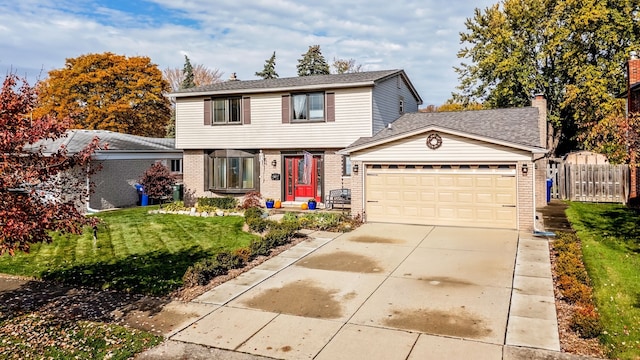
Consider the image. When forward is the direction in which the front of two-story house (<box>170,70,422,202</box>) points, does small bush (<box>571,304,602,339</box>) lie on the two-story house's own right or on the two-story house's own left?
on the two-story house's own left

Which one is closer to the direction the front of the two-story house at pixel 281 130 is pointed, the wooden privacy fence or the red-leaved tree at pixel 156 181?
the red-leaved tree

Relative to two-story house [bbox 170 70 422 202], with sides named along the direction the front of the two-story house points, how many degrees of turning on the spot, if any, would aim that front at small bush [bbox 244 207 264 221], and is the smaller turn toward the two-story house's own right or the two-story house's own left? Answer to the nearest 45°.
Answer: approximately 45° to the two-story house's own left

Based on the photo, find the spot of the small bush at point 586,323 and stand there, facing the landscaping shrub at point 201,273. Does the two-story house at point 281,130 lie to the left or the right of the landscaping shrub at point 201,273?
right

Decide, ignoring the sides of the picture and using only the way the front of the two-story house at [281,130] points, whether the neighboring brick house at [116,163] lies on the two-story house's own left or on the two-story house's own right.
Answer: on the two-story house's own right

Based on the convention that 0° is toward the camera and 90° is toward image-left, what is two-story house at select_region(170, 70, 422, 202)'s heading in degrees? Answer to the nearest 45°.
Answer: approximately 45°

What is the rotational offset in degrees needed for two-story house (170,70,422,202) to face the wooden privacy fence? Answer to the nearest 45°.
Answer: approximately 135° to its left

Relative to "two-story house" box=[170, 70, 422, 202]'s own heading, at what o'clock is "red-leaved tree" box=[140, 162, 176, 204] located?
The red-leaved tree is roughly at 2 o'clock from the two-story house.

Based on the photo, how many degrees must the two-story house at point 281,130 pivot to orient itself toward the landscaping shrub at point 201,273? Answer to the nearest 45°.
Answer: approximately 45° to its left
